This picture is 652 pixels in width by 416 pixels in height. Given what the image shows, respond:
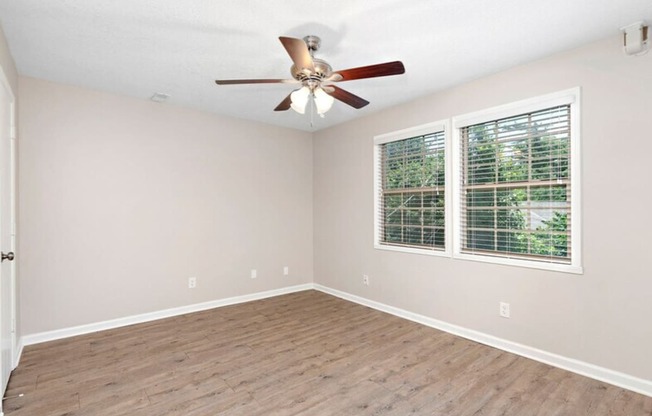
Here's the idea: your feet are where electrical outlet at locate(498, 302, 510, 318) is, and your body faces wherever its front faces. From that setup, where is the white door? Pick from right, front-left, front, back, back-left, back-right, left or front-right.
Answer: front-right

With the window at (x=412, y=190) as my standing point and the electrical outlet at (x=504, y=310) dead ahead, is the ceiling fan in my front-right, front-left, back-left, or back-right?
front-right

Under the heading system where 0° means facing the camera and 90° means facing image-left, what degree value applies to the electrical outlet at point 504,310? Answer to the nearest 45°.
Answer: approximately 0°
